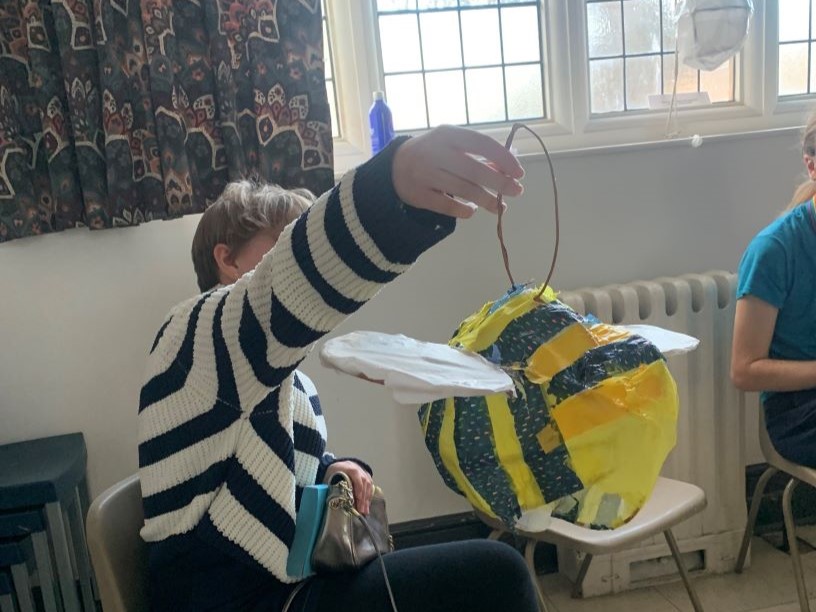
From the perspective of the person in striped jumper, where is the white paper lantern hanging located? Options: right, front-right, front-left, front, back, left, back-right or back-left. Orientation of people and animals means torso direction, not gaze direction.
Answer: front-left

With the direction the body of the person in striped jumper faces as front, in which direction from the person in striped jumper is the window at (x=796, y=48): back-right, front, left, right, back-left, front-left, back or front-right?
front-left

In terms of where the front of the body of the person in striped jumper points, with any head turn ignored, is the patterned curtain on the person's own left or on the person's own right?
on the person's own left

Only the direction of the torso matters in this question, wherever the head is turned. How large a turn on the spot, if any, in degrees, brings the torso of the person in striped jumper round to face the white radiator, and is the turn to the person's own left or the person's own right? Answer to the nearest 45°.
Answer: approximately 45° to the person's own left

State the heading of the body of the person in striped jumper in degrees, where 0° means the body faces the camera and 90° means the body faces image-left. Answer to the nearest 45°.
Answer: approximately 270°

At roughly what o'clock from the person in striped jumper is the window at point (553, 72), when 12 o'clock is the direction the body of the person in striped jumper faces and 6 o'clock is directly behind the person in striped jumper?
The window is roughly at 10 o'clock from the person in striped jumper.
